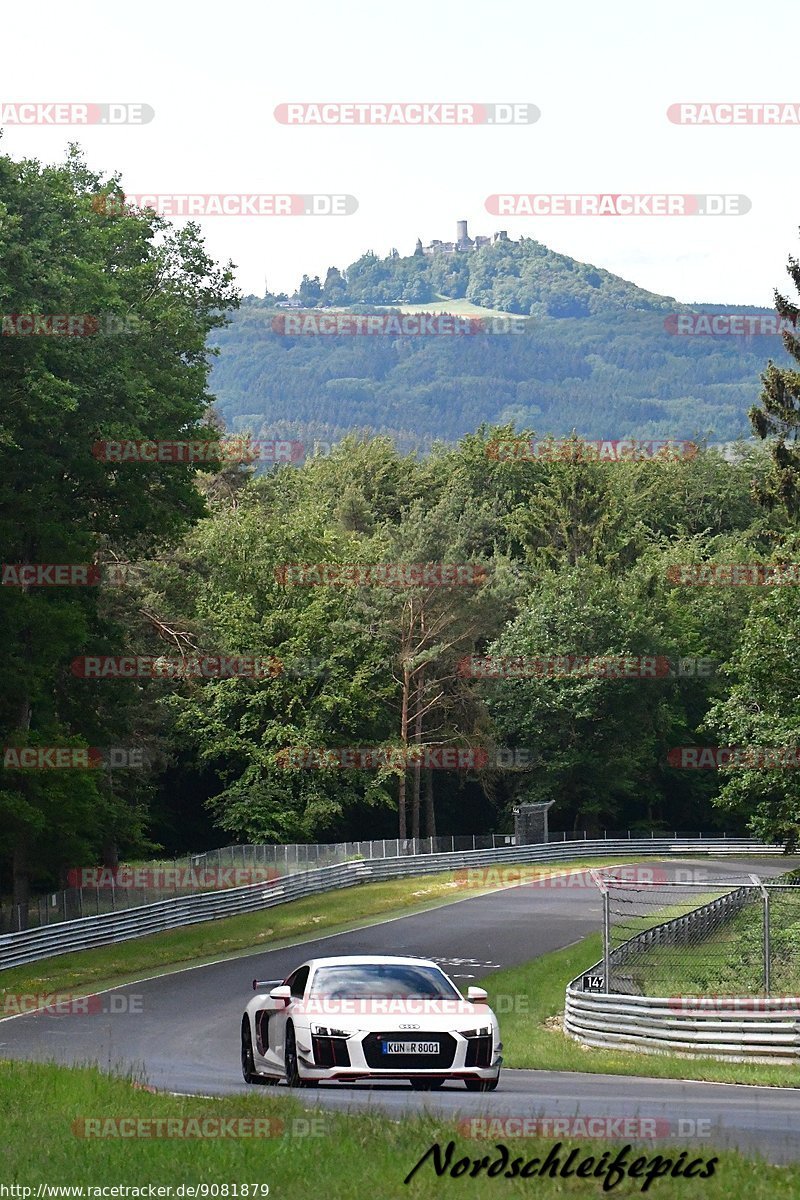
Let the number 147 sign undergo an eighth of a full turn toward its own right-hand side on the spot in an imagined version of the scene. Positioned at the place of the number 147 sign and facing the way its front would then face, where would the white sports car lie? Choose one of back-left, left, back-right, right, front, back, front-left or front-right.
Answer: front-left

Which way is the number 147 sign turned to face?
toward the camera
